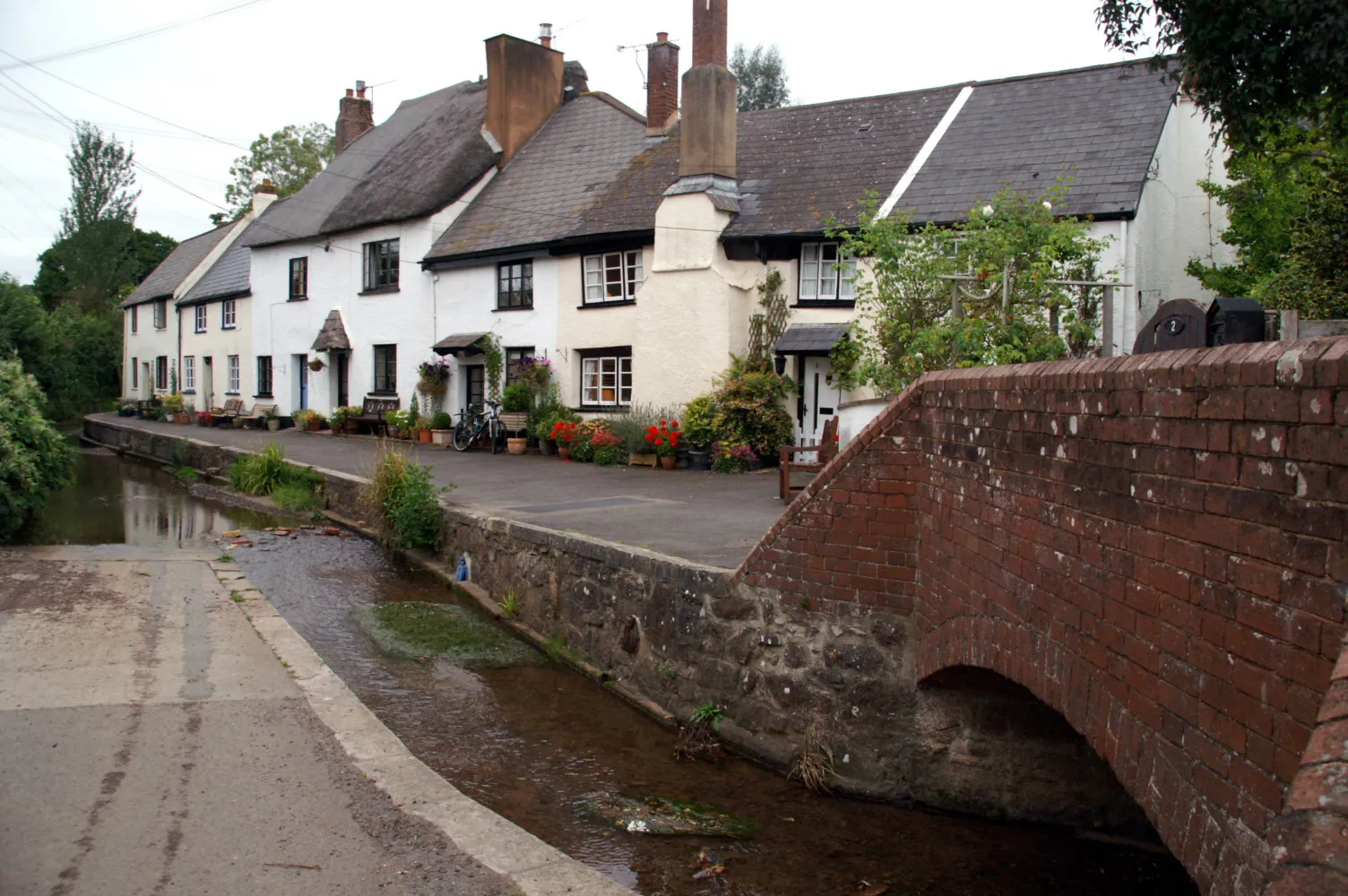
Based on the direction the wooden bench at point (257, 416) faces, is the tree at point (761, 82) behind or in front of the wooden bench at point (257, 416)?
behind

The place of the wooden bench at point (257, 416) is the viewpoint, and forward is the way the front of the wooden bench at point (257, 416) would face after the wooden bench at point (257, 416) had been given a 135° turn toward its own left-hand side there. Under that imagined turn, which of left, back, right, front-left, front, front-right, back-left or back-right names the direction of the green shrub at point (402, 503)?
right

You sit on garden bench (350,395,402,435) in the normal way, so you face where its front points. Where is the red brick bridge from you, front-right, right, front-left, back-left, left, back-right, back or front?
front-left

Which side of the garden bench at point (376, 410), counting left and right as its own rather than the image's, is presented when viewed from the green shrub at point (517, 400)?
left

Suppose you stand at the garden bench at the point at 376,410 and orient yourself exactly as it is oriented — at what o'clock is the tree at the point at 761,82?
The tree is roughly at 6 o'clock from the garden bench.

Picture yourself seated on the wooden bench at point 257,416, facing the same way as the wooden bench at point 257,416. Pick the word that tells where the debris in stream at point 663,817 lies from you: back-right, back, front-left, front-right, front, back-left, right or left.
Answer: front-left

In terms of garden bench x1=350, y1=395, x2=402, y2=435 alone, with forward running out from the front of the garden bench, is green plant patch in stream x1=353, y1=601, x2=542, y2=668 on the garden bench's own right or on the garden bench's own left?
on the garden bench's own left

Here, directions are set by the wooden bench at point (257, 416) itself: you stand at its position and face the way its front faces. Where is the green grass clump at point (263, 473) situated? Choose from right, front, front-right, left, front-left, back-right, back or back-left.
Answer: front-left

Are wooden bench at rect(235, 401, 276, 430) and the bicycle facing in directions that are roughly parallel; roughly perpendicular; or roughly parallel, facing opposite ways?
roughly perpendicular

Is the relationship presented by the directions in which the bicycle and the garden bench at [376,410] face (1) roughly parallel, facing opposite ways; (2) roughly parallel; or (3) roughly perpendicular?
roughly perpendicular

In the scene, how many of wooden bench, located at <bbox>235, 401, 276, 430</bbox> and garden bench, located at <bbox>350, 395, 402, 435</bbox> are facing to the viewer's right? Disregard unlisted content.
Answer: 0
